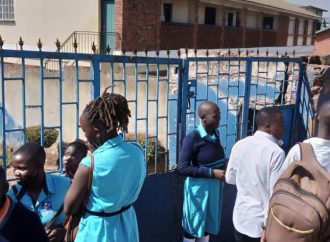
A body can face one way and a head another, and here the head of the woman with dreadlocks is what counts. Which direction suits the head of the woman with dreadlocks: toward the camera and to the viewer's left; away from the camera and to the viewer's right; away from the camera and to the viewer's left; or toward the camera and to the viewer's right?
away from the camera and to the viewer's left

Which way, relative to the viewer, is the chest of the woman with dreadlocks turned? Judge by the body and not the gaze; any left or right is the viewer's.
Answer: facing away from the viewer and to the left of the viewer

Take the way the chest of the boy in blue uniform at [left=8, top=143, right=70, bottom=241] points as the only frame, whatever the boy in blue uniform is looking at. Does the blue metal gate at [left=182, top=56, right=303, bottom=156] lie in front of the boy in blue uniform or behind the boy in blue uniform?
behind

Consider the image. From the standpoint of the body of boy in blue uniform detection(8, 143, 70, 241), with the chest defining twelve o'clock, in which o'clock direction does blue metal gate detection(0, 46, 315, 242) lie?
The blue metal gate is roughly at 6 o'clock from the boy in blue uniform.

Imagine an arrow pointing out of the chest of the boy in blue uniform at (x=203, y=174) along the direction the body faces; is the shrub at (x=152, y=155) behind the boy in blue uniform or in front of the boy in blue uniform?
behind

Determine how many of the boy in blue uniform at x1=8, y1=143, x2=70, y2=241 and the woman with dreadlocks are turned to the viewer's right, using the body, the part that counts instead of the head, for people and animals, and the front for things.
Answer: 0

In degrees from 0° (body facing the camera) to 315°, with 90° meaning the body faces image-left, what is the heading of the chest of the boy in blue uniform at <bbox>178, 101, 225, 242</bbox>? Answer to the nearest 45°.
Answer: approximately 315°

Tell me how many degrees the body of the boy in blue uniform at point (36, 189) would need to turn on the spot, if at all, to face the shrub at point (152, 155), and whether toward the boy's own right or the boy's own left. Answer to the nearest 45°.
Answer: approximately 180°

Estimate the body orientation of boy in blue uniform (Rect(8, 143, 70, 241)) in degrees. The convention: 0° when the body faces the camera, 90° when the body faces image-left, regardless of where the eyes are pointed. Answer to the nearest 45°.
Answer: approximately 45°

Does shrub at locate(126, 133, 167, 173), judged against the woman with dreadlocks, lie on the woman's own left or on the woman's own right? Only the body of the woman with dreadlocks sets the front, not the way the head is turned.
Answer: on the woman's own right
